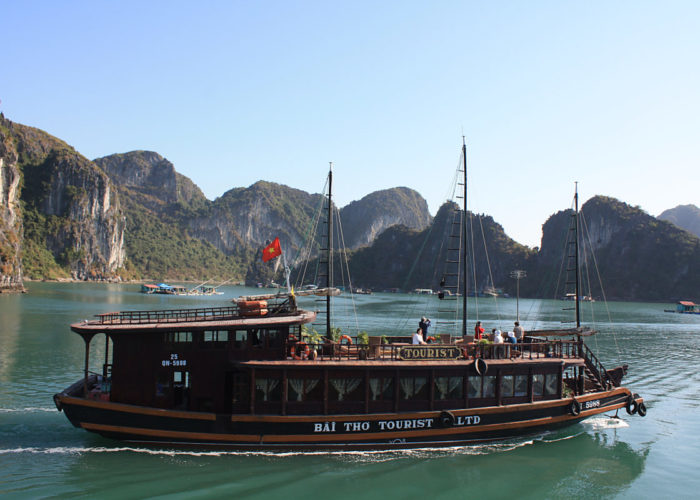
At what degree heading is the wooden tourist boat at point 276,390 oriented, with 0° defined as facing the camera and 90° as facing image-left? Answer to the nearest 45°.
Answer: approximately 270°
